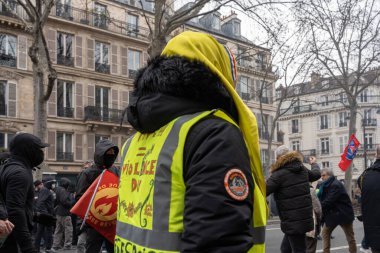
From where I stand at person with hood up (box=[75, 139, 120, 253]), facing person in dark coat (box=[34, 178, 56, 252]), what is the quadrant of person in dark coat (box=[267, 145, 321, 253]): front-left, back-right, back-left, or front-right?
back-right

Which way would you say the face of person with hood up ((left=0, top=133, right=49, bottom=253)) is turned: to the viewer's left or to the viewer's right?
to the viewer's right

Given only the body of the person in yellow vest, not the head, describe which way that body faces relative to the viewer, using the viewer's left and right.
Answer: facing away from the viewer and to the right of the viewer

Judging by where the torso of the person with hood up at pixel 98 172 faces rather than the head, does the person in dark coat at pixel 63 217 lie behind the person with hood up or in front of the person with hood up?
behind

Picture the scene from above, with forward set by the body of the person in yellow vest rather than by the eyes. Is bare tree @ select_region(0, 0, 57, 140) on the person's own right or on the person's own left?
on the person's own left

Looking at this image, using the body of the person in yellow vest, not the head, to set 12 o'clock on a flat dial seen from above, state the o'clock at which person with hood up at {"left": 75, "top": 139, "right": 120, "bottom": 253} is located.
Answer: The person with hood up is roughly at 10 o'clock from the person in yellow vest.

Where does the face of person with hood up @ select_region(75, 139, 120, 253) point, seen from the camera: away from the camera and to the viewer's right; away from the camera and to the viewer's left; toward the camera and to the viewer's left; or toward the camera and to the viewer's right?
toward the camera and to the viewer's right
